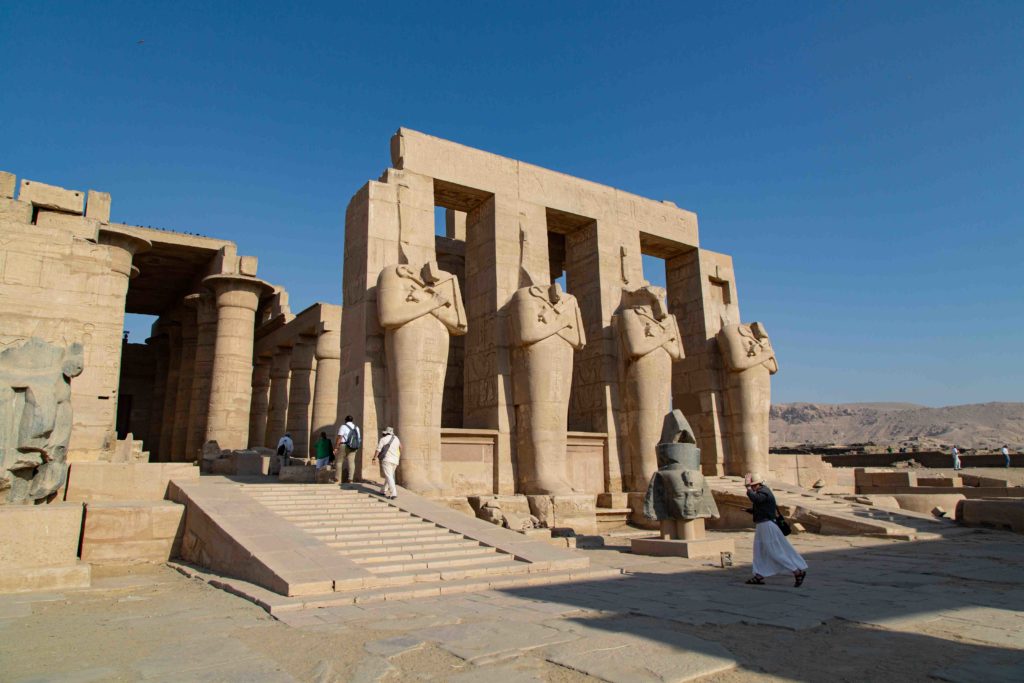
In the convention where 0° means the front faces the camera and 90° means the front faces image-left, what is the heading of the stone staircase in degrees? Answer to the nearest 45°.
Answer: approximately 315°

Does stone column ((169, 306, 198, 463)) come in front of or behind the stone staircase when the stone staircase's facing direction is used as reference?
behind

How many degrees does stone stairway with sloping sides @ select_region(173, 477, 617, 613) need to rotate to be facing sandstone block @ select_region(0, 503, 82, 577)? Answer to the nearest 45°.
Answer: approximately 135° to its right

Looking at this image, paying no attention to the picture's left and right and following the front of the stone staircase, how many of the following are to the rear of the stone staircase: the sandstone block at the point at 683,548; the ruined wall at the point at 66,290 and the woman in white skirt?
1

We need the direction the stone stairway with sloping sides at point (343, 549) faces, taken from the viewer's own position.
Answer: facing the viewer and to the right of the viewer
